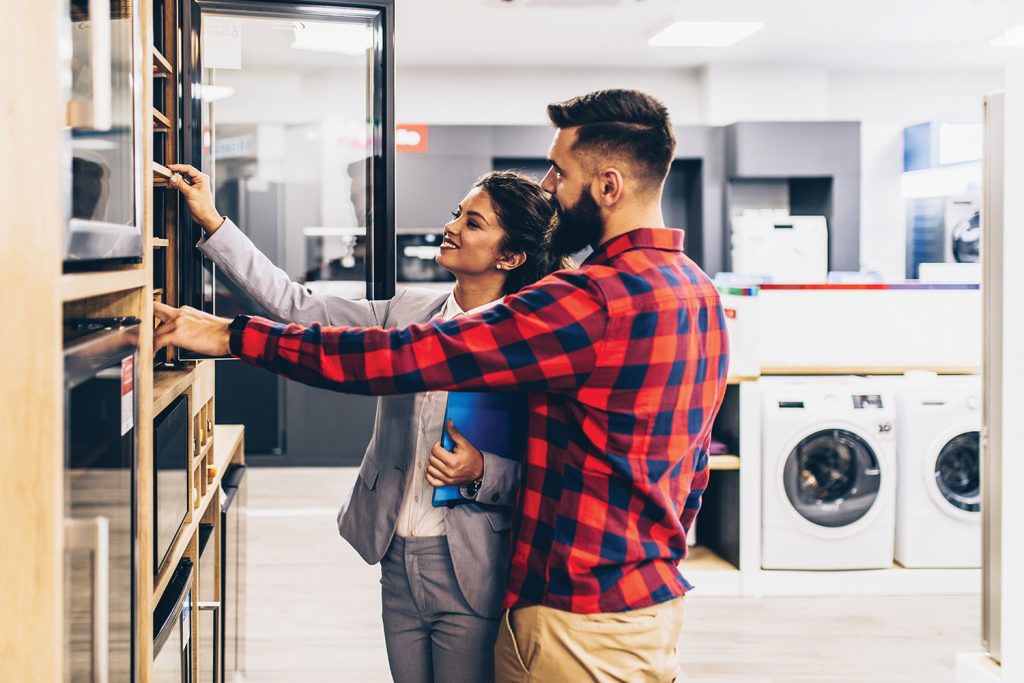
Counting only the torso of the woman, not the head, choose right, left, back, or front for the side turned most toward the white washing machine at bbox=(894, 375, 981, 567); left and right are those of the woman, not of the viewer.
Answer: back

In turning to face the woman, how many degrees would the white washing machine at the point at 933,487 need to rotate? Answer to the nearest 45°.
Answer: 0° — it already faces them

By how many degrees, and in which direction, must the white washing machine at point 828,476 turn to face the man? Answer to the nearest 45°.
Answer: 0° — it already faces them

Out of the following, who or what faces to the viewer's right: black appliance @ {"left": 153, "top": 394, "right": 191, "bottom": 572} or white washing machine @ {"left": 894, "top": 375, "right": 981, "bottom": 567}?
the black appliance

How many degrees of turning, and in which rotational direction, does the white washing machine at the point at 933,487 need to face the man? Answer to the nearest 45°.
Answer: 0° — it already faces them

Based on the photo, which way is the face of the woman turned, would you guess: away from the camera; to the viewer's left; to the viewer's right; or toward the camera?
to the viewer's left

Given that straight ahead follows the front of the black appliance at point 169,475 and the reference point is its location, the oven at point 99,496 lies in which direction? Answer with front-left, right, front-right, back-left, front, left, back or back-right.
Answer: right

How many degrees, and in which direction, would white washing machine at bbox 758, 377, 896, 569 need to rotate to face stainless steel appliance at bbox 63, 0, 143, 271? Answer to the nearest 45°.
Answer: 0° — it already faces it

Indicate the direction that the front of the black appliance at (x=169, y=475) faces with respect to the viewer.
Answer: facing to the right of the viewer

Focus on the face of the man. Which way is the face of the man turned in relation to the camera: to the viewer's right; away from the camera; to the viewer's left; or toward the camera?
to the viewer's left
